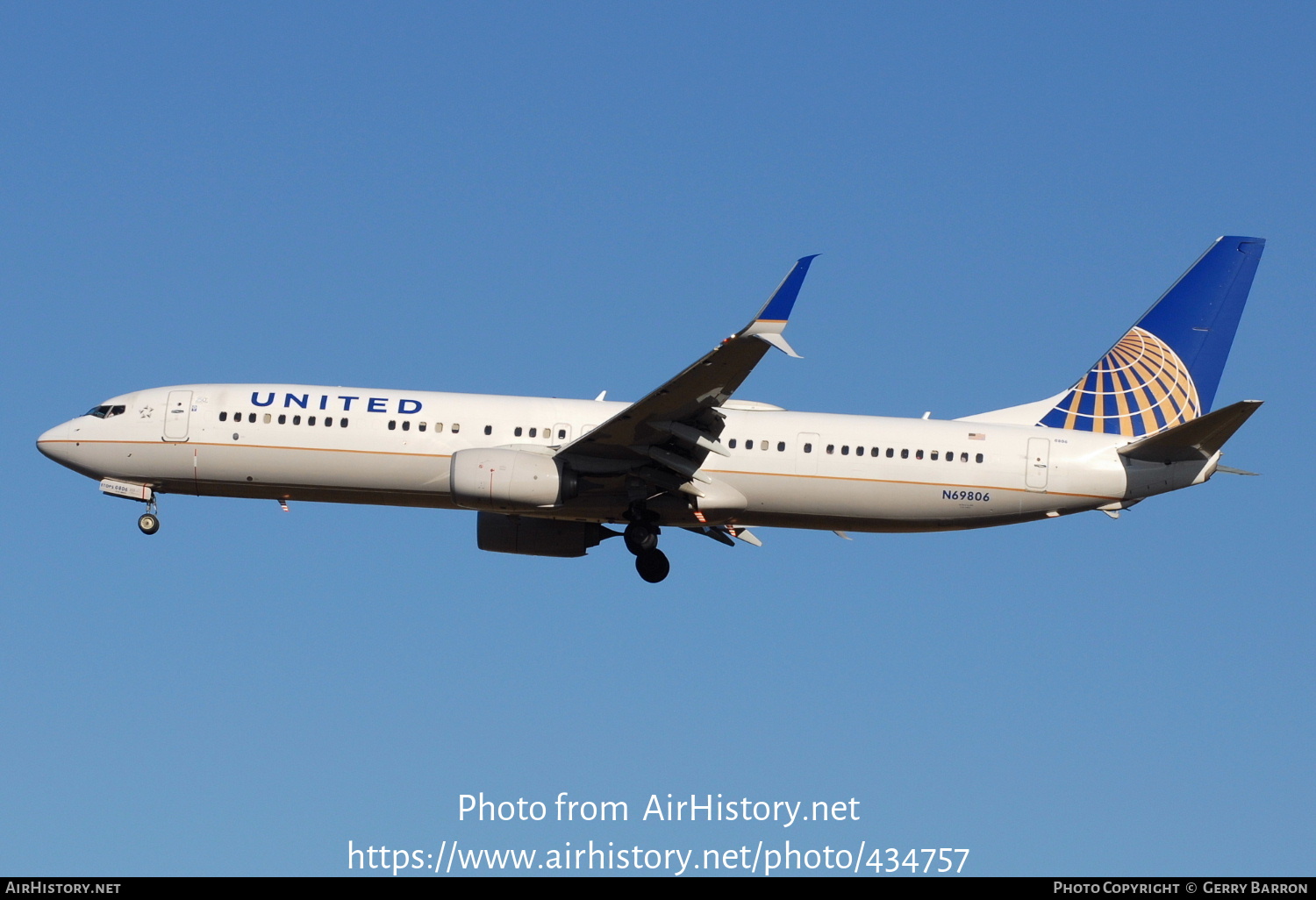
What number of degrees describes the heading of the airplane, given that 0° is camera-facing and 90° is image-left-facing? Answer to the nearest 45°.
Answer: approximately 90°
